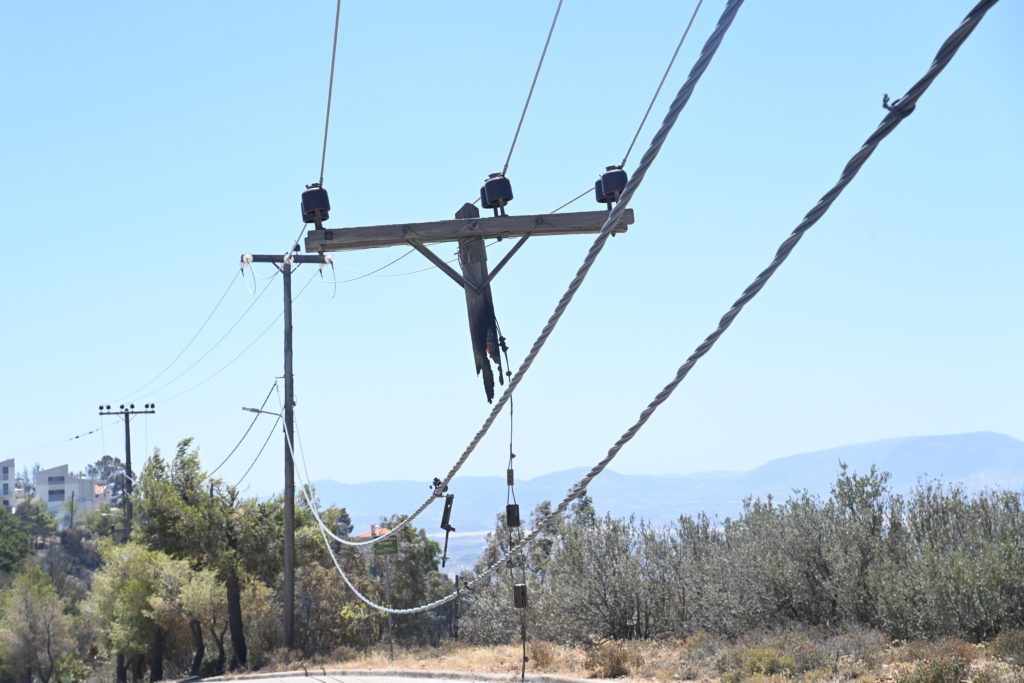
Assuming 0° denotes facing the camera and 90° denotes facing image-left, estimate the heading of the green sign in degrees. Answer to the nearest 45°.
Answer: approximately 0°

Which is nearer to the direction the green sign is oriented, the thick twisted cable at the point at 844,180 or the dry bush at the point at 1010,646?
the thick twisted cable

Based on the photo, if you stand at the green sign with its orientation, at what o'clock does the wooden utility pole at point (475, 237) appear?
The wooden utility pole is roughly at 12 o'clock from the green sign.

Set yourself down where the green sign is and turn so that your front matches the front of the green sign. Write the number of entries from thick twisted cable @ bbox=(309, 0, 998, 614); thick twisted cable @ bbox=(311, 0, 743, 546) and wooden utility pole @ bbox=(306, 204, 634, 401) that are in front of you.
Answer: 3

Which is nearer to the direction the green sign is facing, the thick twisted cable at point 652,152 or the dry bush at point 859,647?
the thick twisted cable

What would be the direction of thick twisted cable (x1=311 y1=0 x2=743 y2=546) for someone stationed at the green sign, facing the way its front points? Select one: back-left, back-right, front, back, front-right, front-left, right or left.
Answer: front

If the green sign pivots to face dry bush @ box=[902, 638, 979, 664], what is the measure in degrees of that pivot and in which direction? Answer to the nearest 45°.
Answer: approximately 45° to its left

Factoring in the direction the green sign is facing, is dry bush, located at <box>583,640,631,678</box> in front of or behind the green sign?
in front

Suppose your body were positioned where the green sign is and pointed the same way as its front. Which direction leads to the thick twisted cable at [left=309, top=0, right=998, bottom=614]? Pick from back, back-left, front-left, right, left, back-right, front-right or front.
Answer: front

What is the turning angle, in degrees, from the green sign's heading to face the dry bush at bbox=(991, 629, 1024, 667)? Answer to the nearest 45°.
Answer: approximately 45° to its left
